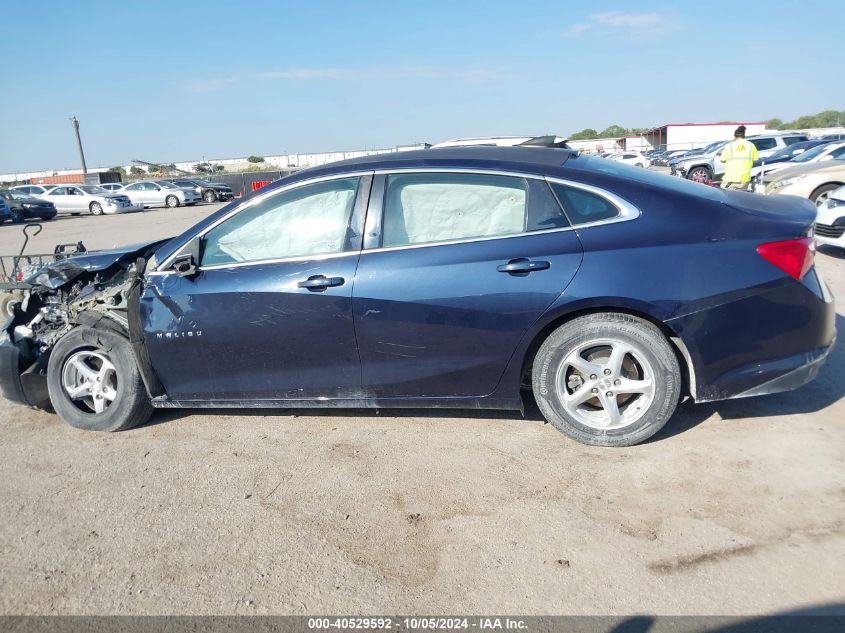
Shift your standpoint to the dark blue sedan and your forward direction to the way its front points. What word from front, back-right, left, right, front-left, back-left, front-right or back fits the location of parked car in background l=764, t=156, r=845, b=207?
back-right

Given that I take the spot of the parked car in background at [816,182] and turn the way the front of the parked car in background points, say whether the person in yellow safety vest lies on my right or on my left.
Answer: on my right

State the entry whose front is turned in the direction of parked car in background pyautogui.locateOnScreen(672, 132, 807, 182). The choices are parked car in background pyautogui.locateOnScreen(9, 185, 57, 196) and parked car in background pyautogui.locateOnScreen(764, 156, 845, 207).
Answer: parked car in background pyautogui.locateOnScreen(9, 185, 57, 196)

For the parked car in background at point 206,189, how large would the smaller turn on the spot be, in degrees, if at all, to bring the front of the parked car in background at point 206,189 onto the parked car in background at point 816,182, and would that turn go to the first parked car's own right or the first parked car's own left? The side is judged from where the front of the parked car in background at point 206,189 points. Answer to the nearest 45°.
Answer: approximately 45° to the first parked car's own right

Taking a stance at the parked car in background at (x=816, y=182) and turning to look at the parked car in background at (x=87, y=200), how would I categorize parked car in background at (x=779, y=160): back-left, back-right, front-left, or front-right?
front-right

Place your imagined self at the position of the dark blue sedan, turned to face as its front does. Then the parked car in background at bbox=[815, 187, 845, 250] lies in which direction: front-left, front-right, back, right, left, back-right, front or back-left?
back-right

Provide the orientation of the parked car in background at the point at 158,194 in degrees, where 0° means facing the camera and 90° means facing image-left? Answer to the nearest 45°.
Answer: approximately 315°

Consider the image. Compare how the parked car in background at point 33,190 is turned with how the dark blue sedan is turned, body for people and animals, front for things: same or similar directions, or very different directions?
very different directions

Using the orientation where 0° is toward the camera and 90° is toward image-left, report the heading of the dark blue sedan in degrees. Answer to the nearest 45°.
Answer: approximately 90°

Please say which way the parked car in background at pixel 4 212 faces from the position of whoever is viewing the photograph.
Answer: facing the viewer and to the right of the viewer

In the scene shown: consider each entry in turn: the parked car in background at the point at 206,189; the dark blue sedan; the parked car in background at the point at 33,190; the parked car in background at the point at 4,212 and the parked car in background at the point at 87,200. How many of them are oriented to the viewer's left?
1
